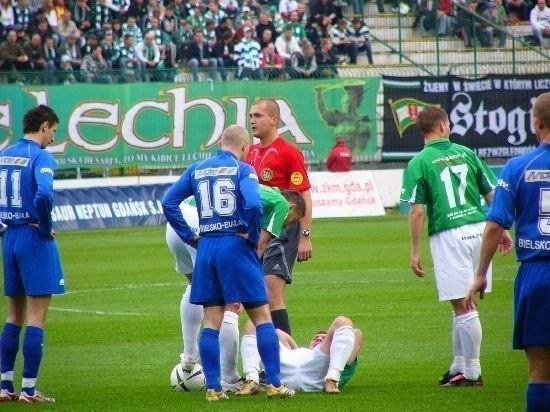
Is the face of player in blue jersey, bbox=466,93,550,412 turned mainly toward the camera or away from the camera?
away from the camera

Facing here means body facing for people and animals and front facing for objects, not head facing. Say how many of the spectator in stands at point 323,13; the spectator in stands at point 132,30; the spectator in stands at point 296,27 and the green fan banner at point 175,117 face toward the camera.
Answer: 4

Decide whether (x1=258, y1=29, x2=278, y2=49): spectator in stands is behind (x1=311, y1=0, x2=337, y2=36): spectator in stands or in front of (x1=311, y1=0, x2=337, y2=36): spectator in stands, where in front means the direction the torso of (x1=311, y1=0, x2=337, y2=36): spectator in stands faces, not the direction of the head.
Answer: in front

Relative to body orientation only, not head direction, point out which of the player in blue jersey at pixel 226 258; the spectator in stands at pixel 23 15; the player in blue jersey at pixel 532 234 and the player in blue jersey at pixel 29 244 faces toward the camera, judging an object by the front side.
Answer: the spectator in stands

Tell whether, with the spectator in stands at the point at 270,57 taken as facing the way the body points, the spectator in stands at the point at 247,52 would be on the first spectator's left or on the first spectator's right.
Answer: on the first spectator's right

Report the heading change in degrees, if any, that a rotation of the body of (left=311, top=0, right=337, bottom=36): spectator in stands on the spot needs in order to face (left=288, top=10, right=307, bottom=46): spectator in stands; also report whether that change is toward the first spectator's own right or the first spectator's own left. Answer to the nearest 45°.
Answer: approximately 45° to the first spectator's own right

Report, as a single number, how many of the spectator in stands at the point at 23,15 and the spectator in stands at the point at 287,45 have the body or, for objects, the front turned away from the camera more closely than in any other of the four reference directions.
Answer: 0

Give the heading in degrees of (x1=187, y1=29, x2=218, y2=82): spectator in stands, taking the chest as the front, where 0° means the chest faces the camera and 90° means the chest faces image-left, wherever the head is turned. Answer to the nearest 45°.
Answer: approximately 0°

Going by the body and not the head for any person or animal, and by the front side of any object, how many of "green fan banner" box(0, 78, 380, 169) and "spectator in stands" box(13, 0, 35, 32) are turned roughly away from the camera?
0

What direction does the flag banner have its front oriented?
toward the camera

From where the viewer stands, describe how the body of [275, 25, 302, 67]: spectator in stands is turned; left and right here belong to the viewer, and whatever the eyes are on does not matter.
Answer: facing the viewer

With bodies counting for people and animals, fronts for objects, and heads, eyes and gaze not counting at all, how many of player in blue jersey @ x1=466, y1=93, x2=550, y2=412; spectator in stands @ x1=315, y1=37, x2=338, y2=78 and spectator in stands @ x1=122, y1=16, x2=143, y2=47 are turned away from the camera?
1

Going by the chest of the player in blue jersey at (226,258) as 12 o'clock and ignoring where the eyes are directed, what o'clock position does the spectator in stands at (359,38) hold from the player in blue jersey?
The spectator in stands is roughly at 11 o'clock from the player in blue jersey.

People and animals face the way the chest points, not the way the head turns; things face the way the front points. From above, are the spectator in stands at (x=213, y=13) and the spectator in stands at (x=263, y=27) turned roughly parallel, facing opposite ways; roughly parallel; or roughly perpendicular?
roughly parallel

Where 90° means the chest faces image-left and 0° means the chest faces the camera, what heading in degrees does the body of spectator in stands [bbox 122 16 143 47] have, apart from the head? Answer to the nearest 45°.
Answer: approximately 0°

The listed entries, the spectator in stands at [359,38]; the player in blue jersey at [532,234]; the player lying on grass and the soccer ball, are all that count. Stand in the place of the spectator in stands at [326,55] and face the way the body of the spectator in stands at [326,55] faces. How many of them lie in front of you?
3

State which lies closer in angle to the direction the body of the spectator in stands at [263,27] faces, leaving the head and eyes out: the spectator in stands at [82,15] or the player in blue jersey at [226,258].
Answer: the player in blue jersey

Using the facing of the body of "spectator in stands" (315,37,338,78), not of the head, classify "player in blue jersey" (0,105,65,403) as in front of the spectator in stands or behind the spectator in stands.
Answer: in front

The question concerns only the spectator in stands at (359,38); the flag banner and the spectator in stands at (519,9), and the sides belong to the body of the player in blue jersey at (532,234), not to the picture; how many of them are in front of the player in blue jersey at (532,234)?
3
